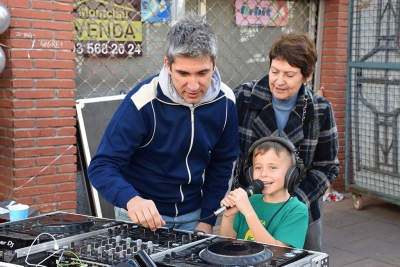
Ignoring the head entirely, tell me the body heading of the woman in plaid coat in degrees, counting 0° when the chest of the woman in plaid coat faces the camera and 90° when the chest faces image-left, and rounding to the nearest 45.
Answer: approximately 45°

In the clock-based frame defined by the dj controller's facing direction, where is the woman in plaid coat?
The woman in plaid coat is roughly at 12 o'clock from the dj controller.

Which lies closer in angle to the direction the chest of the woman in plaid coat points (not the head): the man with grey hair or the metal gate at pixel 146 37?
the man with grey hair

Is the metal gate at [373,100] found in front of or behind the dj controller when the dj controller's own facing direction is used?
in front

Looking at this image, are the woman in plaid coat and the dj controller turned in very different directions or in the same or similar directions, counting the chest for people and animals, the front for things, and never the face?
very different directions

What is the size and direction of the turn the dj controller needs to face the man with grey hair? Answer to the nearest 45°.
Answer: approximately 45° to its left

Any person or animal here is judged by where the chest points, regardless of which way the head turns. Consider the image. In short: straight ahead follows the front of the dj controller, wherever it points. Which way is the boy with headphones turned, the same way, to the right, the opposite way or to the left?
the opposite way

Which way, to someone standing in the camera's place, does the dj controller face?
facing away from the viewer and to the right of the viewer
